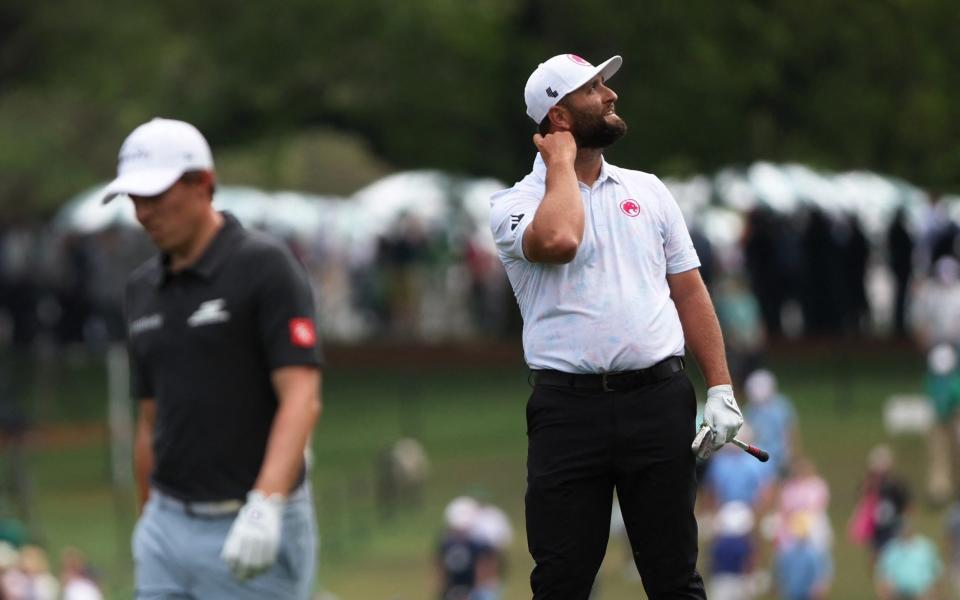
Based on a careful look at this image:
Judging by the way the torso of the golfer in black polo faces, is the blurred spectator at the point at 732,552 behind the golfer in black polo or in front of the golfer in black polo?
behind

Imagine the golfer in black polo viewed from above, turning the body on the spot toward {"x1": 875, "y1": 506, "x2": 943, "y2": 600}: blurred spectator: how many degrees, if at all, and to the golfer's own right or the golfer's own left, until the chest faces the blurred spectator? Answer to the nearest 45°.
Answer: approximately 180°

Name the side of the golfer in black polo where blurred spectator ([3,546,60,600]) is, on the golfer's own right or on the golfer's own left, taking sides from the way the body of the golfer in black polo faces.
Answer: on the golfer's own right

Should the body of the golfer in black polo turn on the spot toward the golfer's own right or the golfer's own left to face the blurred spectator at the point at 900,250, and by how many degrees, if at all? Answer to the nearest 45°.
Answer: approximately 180°

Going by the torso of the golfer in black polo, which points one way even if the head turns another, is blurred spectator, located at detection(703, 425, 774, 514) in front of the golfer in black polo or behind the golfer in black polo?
behind

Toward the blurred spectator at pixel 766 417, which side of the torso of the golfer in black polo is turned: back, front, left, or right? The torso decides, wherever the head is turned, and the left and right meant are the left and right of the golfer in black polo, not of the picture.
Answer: back

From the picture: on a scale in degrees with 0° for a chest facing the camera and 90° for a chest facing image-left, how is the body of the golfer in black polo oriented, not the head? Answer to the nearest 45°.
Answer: approximately 45°

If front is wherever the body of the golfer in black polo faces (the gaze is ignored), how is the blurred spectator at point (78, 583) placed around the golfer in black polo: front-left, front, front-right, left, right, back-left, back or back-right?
back-right

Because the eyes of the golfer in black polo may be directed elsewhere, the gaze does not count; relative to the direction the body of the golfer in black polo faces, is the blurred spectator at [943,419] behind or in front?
behind

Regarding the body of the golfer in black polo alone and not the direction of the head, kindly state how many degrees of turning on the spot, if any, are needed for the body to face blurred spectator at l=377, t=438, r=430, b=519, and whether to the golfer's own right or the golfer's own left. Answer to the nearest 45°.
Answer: approximately 135° to the golfer's own right

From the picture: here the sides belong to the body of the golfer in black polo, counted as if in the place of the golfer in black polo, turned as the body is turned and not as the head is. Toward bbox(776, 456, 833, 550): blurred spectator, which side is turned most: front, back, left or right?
back
